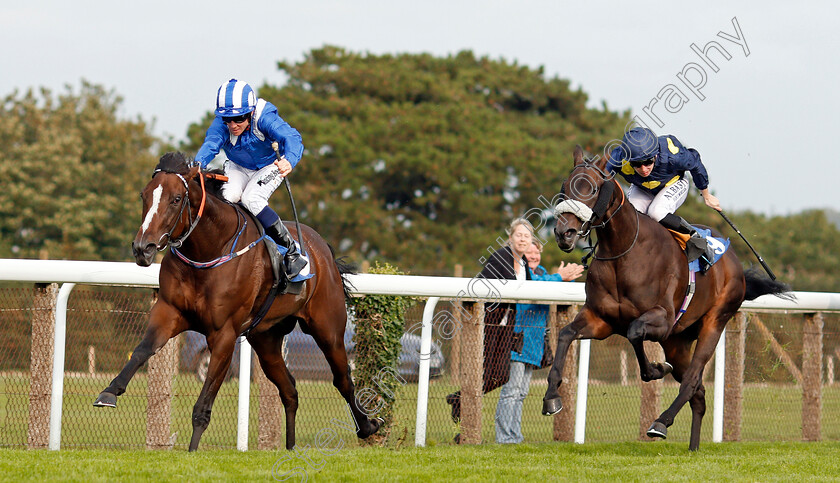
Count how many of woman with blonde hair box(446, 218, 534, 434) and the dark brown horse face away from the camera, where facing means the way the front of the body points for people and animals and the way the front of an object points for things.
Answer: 0

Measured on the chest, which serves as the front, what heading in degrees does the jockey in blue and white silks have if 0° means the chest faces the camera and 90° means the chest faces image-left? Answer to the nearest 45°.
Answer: approximately 45°

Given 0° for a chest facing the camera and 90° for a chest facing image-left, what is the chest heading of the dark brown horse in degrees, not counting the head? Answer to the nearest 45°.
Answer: approximately 45°

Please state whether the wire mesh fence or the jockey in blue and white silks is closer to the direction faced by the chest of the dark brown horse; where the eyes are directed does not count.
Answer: the jockey in blue and white silks

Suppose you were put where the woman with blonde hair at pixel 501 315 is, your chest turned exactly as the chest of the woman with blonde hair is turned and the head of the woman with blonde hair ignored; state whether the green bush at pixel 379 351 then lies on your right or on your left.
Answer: on your right

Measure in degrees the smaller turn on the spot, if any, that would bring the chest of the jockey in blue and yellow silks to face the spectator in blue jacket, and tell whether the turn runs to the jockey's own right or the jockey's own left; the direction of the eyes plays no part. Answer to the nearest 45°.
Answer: approximately 90° to the jockey's own right

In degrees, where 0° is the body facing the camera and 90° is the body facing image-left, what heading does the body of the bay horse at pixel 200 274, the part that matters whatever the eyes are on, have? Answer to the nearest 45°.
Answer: approximately 45°
